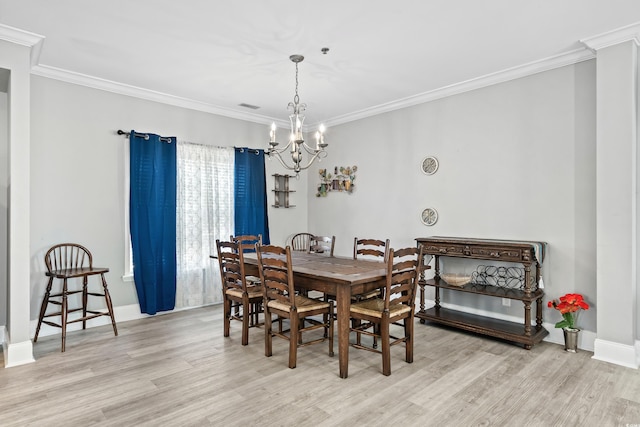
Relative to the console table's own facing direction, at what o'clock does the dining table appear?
The dining table is roughly at 2 o'clock from the console table.

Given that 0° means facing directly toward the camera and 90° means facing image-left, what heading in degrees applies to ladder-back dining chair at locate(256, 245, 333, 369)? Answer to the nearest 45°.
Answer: approximately 225°

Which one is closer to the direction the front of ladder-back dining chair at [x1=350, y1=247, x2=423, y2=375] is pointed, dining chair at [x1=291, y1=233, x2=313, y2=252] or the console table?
the dining chair

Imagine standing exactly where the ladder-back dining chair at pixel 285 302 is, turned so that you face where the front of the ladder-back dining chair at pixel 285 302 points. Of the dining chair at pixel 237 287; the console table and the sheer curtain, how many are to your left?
2

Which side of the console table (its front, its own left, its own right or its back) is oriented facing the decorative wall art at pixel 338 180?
right

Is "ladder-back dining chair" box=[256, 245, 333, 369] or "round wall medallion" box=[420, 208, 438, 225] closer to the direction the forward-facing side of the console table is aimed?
the ladder-back dining chair

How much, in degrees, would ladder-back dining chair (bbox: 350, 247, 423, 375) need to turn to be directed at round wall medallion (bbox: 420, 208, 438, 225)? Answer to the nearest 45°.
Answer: approximately 45° to its right

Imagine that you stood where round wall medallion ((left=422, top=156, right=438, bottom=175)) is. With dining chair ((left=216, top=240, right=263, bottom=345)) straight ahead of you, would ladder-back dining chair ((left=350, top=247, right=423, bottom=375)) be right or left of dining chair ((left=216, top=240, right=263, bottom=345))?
left
